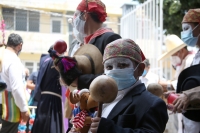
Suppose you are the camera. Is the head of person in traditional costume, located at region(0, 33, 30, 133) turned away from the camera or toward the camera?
away from the camera

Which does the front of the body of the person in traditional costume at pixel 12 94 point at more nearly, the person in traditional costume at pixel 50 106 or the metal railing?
the metal railing

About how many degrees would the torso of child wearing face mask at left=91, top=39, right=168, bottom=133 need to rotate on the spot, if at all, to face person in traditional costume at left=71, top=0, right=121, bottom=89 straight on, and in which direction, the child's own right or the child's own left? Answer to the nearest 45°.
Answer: approximately 135° to the child's own right

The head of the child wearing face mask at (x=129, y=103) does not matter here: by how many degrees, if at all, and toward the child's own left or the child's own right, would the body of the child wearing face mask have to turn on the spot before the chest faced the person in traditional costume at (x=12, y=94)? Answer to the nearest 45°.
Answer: approximately 90° to the child's own right

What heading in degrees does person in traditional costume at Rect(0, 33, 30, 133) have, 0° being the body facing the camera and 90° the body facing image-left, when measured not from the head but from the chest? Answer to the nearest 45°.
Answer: approximately 225°
